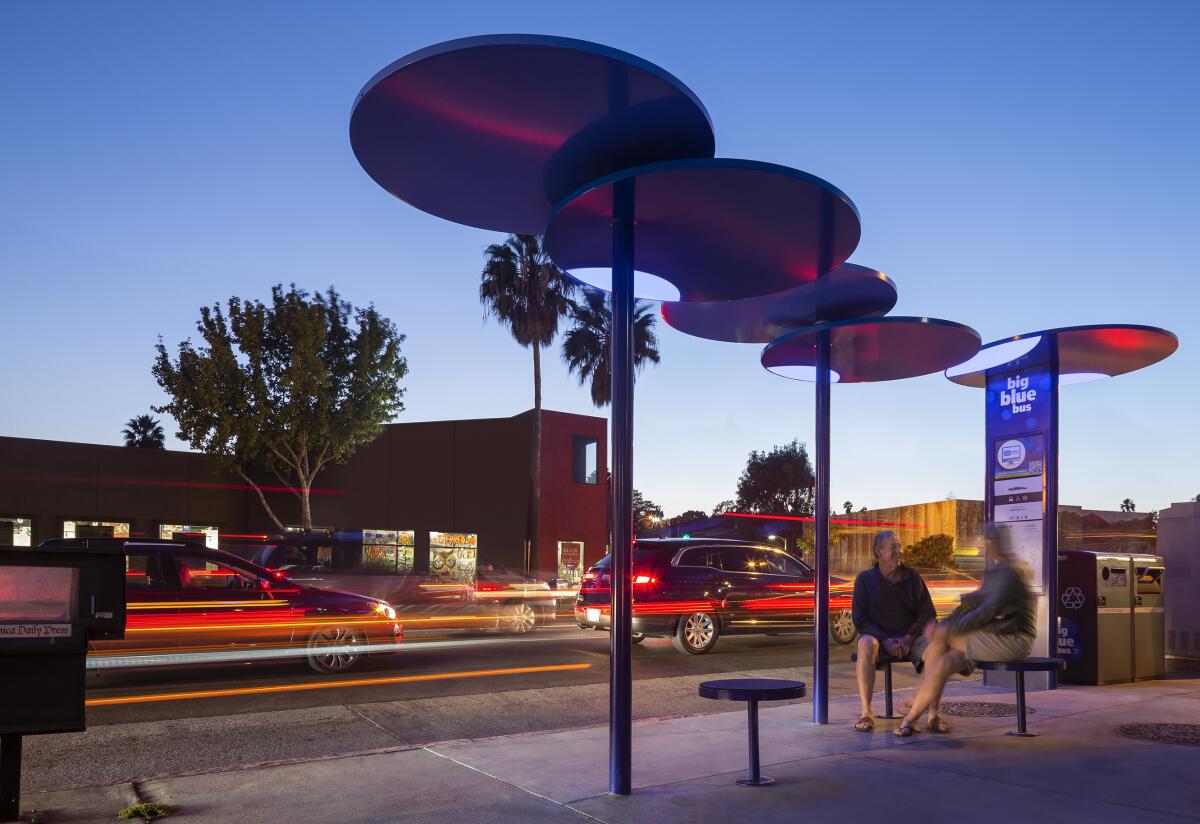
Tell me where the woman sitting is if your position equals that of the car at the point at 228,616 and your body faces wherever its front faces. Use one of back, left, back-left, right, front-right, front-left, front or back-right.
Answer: front-right

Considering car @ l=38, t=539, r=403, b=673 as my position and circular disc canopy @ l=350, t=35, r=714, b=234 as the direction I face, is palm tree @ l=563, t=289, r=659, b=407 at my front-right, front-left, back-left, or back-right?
back-left

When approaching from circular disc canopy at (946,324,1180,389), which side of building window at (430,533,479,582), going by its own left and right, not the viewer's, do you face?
front

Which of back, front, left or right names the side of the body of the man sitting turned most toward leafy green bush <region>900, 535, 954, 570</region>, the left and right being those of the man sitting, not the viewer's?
back

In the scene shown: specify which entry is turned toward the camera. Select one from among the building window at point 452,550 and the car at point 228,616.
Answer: the building window

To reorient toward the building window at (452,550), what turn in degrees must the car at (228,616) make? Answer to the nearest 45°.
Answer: approximately 90° to its left

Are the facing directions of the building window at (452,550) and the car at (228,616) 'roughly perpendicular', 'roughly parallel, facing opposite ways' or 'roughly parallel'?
roughly perpendicular

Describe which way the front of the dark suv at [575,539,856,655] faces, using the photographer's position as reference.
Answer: facing away from the viewer and to the right of the viewer

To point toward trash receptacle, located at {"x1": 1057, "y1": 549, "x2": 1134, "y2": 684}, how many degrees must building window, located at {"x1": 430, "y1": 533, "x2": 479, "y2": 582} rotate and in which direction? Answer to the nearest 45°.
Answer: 0° — it already faces it

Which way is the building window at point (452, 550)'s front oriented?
toward the camera

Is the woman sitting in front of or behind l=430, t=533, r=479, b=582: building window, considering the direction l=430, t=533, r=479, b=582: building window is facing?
in front

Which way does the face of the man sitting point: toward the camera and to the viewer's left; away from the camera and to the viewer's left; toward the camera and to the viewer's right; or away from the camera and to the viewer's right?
toward the camera and to the viewer's right

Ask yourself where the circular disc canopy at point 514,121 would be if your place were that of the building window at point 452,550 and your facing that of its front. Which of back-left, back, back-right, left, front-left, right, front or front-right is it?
front

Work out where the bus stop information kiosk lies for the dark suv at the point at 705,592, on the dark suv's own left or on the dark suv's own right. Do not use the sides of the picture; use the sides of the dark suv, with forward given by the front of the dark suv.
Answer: on the dark suv's own right

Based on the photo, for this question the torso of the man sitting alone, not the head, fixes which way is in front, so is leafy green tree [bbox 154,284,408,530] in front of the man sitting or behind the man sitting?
behind

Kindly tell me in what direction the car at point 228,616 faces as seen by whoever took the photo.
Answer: facing to the right of the viewer
